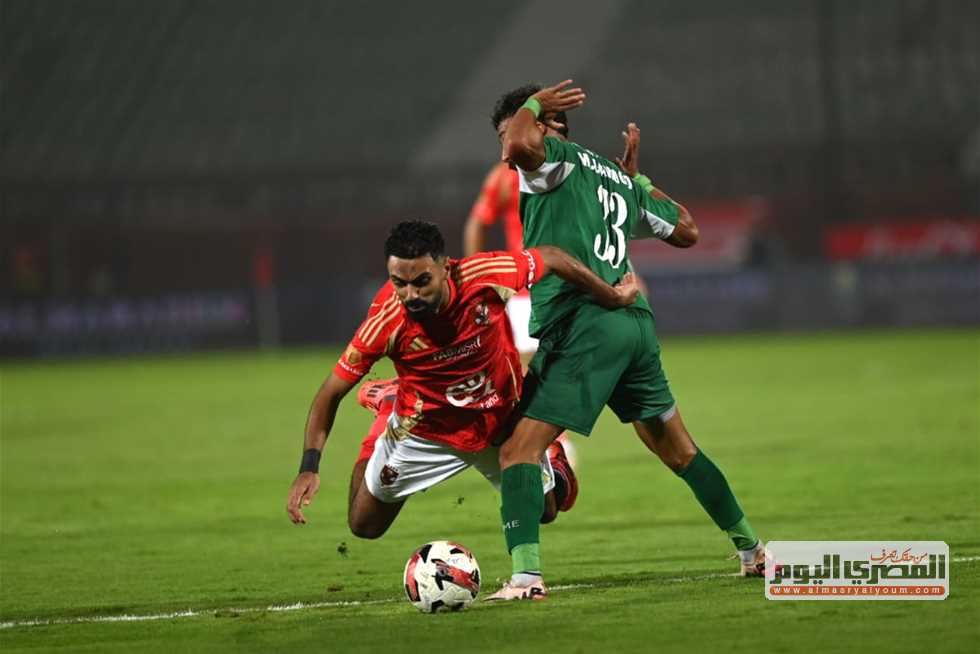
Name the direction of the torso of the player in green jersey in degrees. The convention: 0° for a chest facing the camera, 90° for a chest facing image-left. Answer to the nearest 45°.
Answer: approximately 135°

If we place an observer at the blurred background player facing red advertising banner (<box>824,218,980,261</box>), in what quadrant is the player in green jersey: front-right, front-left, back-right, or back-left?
back-right

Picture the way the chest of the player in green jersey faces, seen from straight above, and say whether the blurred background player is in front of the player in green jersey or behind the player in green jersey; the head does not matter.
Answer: in front

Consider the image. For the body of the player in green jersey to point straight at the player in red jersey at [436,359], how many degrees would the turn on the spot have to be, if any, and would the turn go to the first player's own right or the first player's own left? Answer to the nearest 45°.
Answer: approximately 90° to the first player's own left

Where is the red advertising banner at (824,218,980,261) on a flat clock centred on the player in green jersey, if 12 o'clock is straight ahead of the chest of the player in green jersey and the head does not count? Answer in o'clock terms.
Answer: The red advertising banner is roughly at 2 o'clock from the player in green jersey.

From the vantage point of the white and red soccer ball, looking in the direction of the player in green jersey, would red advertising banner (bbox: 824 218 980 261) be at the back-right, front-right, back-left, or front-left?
front-left

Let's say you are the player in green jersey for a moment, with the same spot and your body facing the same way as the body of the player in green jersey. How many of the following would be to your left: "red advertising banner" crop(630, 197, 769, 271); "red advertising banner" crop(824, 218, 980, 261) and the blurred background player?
0

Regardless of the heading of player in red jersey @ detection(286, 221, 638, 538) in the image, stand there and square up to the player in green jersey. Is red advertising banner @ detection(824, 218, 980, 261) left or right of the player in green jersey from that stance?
left

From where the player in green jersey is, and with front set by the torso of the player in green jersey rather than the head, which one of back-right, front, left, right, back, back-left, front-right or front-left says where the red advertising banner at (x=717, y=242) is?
front-right
